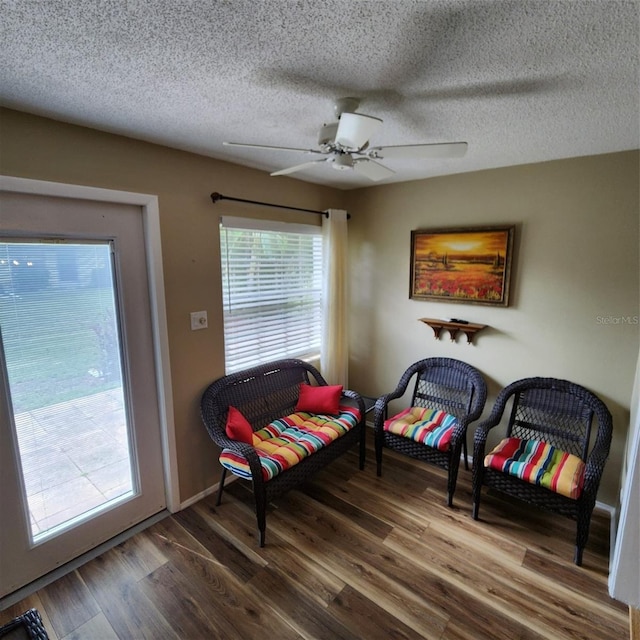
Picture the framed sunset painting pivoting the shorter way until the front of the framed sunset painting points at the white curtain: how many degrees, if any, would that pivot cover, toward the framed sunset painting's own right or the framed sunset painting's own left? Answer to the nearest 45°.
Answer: approximately 45° to the framed sunset painting's own right

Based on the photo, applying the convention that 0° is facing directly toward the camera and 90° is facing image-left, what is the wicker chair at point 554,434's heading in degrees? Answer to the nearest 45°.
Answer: approximately 45°

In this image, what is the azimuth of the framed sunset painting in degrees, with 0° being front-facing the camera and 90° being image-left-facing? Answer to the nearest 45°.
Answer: approximately 45°

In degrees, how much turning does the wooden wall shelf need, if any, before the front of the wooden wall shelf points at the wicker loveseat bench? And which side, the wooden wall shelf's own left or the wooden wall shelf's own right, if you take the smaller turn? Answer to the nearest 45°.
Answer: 0° — it already faces it

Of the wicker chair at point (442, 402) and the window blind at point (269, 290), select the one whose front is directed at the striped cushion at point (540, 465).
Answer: the window blind

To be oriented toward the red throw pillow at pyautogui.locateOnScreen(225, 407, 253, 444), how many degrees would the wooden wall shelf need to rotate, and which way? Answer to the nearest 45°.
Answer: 0° — it already faces it

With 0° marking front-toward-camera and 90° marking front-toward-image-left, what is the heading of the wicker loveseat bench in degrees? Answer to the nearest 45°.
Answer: approximately 315°

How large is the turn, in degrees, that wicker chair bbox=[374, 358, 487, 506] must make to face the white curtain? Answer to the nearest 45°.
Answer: approximately 45° to its right
